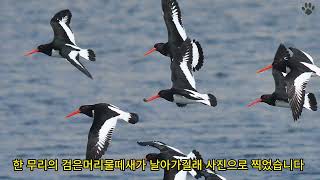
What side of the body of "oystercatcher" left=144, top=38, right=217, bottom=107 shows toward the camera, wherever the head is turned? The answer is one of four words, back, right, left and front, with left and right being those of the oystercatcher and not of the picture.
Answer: left

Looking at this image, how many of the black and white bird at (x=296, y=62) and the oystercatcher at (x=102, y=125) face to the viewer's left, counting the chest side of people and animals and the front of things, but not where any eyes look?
2

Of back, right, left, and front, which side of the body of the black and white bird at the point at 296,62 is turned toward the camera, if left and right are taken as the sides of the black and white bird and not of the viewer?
left

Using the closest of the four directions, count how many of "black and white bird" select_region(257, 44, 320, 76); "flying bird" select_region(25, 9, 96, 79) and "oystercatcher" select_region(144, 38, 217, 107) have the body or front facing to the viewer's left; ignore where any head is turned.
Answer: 3

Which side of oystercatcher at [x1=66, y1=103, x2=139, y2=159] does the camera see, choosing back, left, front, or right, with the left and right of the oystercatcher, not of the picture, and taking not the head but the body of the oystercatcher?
left

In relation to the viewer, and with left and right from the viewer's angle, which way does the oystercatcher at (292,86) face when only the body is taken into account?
facing to the left of the viewer

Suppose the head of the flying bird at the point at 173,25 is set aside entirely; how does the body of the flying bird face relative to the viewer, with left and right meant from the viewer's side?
facing to the left of the viewer

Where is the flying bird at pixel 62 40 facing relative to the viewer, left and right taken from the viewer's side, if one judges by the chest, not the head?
facing to the left of the viewer
